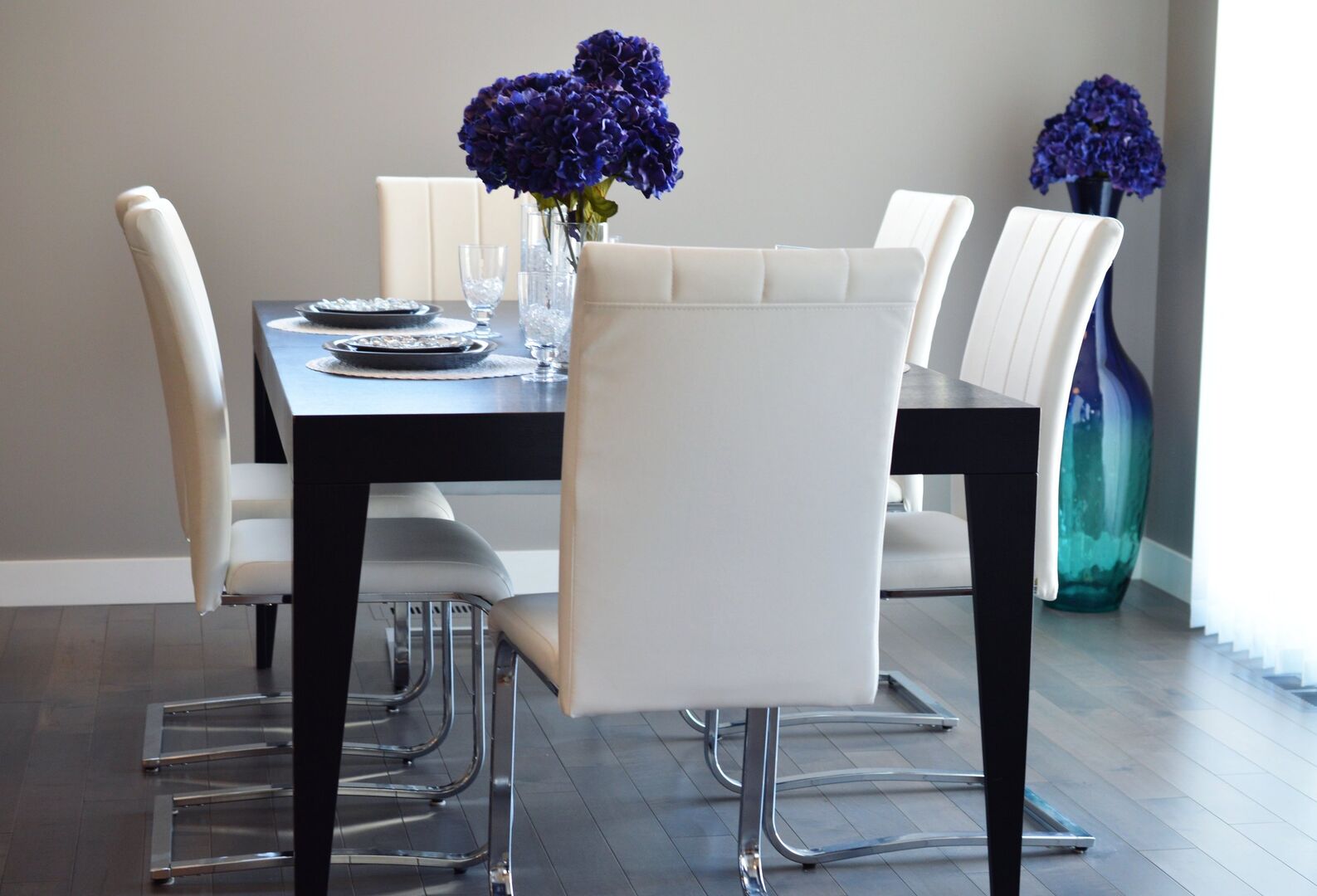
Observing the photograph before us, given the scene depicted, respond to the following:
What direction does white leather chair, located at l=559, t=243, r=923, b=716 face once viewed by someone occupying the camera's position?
facing away from the viewer

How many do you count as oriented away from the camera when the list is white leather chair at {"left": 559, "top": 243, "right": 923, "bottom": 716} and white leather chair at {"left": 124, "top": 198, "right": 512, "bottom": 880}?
1

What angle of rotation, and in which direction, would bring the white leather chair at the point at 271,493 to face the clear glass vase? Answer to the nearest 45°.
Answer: approximately 45° to its right

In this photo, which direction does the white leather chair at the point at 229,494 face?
to the viewer's right

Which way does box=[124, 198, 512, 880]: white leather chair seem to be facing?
to the viewer's right

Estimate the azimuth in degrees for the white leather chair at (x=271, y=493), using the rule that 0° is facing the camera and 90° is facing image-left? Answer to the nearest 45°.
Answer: approximately 270°

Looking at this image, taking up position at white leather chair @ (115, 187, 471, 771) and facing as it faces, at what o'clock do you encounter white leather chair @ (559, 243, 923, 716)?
white leather chair @ (559, 243, 923, 716) is roughly at 2 o'clock from white leather chair @ (115, 187, 471, 771).

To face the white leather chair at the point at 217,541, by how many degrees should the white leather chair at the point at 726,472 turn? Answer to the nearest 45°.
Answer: approximately 45° to its left
